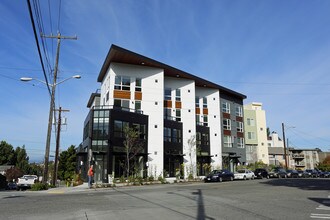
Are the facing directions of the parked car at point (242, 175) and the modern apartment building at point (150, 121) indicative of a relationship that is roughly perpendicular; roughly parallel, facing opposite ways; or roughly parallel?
roughly perpendicular

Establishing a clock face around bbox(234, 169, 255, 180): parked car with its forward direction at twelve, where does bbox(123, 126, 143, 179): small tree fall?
The small tree is roughly at 12 o'clock from the parked car.

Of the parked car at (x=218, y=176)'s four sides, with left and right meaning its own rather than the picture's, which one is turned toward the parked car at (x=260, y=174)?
back

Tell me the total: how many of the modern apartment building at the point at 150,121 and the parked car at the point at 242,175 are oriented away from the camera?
0

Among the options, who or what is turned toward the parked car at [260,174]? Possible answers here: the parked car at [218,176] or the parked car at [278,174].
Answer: the parked car at [278,174]

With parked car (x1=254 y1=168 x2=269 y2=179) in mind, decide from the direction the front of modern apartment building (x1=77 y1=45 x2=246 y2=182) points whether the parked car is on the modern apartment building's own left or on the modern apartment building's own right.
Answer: on the modern apartment building's own left

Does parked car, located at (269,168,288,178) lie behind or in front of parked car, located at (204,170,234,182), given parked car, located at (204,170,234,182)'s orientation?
behind

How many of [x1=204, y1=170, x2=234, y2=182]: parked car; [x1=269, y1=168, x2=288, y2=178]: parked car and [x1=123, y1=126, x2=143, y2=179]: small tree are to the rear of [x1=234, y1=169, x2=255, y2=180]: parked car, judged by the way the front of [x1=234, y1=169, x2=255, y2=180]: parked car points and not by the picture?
1

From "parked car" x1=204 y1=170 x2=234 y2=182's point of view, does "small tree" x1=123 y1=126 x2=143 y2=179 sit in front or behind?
in front

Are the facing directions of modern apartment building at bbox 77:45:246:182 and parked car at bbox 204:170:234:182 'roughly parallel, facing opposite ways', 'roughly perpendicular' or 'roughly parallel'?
roughly perpendicular

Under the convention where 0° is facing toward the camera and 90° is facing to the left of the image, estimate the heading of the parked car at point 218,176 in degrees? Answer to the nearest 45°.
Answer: approximately 45°

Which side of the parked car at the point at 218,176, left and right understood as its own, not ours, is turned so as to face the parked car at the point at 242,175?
back

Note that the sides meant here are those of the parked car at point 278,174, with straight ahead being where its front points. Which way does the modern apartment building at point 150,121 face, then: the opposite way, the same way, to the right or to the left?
to the left
